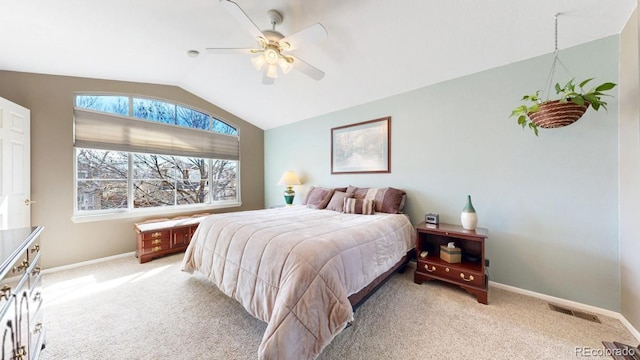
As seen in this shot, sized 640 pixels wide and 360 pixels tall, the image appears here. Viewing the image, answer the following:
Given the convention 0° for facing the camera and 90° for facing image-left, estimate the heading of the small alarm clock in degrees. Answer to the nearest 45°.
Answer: approximately 45°

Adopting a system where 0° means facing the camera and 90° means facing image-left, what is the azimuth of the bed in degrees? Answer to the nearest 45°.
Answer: approximately 45°

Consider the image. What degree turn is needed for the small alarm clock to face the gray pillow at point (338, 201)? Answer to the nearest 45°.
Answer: approximately 45° to its right

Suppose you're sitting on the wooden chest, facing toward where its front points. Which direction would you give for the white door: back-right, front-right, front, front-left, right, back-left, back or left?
back-right
